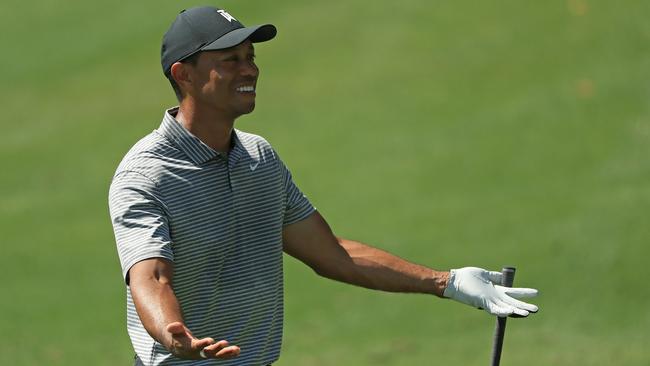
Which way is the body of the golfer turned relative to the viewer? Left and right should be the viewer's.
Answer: facing the viewer and to the right of the viewer
